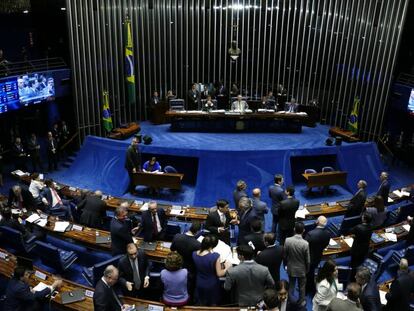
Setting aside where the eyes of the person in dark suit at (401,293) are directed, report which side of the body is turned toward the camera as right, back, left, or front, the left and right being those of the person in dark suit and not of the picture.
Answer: back

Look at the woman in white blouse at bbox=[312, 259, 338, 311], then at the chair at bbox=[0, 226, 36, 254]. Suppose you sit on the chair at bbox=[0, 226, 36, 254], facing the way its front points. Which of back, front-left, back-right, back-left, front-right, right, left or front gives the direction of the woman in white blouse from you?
right

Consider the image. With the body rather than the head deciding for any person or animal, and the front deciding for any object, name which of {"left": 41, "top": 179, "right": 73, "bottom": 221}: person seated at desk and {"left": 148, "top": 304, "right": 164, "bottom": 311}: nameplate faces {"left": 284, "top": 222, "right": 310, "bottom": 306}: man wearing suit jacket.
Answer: the person seated at desk

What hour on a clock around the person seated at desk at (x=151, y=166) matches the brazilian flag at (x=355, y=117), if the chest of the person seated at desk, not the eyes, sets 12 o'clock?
The brazilian flag is roughly at 8 o'clock from the person seated at desk.

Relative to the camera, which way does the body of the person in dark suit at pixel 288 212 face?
away from the camera

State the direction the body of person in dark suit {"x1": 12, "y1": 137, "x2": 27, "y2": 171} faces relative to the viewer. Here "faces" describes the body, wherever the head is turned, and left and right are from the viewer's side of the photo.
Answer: facing the viewer and to the right of the viewer

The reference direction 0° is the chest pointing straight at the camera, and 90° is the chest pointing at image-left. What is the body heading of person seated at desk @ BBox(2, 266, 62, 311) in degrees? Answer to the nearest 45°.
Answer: approximately 225°

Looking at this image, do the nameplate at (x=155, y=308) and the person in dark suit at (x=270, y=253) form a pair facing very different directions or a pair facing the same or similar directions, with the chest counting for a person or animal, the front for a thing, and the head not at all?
very different directions

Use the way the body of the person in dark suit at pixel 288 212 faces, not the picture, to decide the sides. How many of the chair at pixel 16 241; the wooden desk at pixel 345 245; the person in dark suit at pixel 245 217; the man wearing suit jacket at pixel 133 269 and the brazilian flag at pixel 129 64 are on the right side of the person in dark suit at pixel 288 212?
1

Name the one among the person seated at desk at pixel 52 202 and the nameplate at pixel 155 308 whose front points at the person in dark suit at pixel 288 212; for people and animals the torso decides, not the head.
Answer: the person seated at desk

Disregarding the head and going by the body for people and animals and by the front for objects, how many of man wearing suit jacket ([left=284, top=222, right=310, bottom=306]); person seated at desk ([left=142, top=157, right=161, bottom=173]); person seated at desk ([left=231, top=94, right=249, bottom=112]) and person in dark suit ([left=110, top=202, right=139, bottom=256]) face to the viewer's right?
1

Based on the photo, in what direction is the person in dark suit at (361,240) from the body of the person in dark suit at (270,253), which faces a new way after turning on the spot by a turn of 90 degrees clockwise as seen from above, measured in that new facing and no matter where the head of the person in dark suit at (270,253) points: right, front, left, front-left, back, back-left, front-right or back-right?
front

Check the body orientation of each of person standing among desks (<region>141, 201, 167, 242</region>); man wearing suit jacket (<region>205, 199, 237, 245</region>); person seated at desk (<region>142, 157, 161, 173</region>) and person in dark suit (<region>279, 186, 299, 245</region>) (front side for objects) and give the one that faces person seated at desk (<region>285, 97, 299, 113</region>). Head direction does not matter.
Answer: the person in dark suit

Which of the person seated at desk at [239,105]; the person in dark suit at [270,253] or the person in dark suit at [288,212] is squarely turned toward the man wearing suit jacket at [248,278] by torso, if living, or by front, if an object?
the person seated at desk
